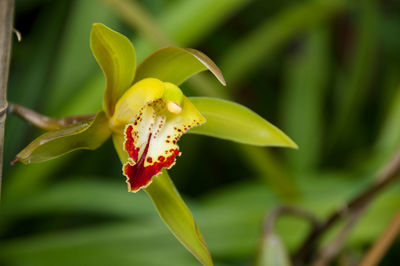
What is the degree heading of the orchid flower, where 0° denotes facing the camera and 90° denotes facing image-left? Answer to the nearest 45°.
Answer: approximately 315°

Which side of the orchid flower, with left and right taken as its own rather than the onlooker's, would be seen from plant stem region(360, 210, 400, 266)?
left
